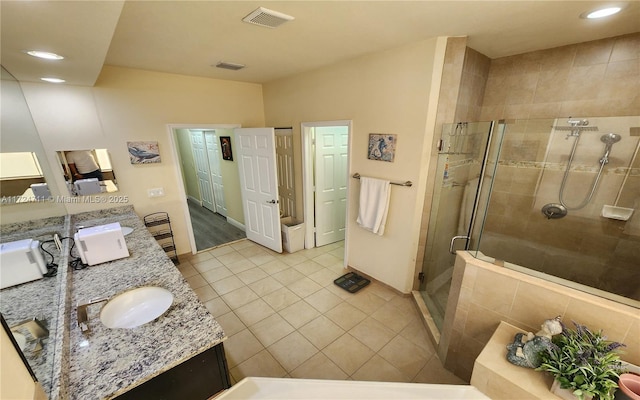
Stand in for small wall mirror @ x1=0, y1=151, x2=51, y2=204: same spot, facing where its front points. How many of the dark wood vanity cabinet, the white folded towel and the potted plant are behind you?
0

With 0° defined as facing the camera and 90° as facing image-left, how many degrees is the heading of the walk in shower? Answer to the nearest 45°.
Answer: approximately 45°

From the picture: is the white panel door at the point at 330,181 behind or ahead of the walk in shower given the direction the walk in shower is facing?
ahead

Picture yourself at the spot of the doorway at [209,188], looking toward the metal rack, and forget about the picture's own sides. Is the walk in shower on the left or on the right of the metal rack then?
left

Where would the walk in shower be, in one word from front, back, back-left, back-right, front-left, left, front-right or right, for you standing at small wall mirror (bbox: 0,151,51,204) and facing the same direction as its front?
front-left

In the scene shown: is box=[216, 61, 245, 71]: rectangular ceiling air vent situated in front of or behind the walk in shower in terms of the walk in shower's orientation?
in front

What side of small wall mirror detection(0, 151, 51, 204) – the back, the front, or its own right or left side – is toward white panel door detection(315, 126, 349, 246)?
left

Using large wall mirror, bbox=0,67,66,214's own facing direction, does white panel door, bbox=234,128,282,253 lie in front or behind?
in front

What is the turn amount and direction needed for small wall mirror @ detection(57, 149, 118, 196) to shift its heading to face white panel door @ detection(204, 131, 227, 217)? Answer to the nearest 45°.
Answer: approximately 135° to its left

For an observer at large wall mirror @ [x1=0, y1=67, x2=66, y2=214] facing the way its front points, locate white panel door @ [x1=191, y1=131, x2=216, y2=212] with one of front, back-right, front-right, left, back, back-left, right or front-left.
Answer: front-left
